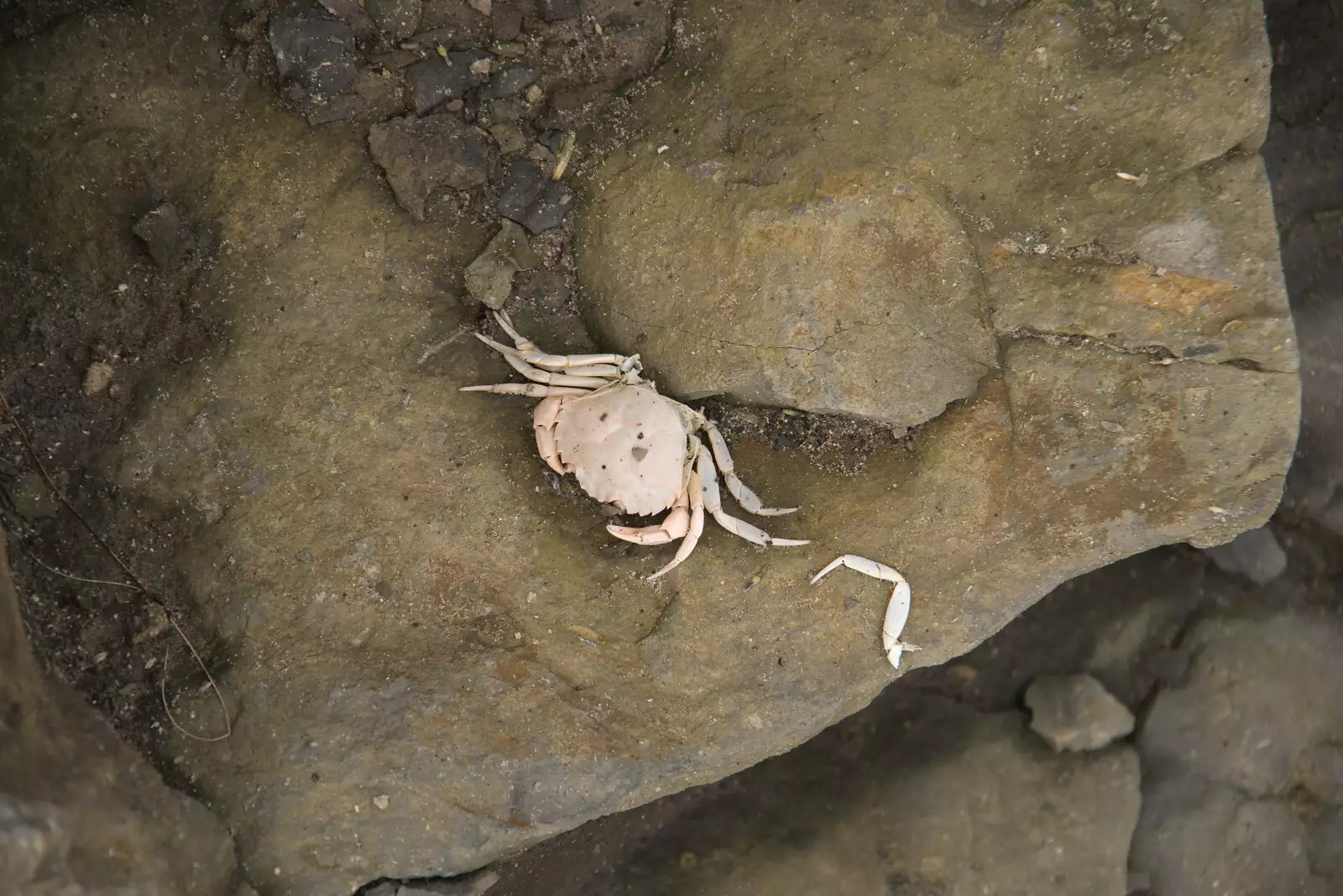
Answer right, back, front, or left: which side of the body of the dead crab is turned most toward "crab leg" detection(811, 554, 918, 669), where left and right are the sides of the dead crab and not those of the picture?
left

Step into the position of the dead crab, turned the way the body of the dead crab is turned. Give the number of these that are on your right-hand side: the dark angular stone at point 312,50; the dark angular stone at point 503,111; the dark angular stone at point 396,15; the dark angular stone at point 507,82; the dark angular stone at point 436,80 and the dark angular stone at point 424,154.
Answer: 6

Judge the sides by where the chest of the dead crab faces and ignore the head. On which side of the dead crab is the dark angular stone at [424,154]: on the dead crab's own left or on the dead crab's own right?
on the dead crab's own right

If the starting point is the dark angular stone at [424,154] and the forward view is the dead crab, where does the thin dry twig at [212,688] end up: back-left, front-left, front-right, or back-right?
front-right

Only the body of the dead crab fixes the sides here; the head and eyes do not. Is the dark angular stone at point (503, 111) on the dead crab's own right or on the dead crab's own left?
on the dead crab's own right

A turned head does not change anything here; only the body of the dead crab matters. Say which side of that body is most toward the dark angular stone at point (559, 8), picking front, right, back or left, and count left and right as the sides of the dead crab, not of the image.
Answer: right

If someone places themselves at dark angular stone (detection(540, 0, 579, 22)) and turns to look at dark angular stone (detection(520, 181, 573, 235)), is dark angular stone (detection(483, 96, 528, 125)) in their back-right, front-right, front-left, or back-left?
front-right

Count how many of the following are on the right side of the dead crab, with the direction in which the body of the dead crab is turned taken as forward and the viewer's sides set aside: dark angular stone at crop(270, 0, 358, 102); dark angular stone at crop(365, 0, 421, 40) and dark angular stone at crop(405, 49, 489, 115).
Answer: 3

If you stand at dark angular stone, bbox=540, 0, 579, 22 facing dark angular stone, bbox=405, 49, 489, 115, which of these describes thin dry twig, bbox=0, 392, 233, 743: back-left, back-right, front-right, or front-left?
front-left

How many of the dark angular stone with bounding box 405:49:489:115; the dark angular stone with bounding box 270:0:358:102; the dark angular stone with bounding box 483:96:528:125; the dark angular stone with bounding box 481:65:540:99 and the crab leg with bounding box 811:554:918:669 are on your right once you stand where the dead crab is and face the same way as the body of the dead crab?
4

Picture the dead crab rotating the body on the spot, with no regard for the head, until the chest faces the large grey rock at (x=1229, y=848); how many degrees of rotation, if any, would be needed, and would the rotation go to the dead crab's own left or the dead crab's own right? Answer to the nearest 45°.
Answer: approximately 135° to the dead crab's own left

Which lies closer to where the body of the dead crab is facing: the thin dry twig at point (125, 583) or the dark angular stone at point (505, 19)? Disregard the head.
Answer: the thin dry twig

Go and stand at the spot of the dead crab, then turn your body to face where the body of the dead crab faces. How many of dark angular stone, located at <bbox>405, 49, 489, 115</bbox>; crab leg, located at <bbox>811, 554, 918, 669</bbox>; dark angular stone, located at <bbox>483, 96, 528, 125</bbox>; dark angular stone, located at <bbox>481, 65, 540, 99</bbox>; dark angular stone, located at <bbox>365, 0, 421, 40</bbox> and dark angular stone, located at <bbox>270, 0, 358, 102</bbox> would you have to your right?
5

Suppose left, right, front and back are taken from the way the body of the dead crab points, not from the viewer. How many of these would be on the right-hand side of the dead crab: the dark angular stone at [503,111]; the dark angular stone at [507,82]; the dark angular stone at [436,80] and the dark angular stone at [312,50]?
4

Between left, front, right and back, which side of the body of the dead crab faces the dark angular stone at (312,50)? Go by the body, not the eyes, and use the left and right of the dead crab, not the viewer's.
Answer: right

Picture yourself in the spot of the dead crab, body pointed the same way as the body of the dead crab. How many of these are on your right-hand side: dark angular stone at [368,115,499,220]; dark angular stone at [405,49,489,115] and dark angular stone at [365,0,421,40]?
3
